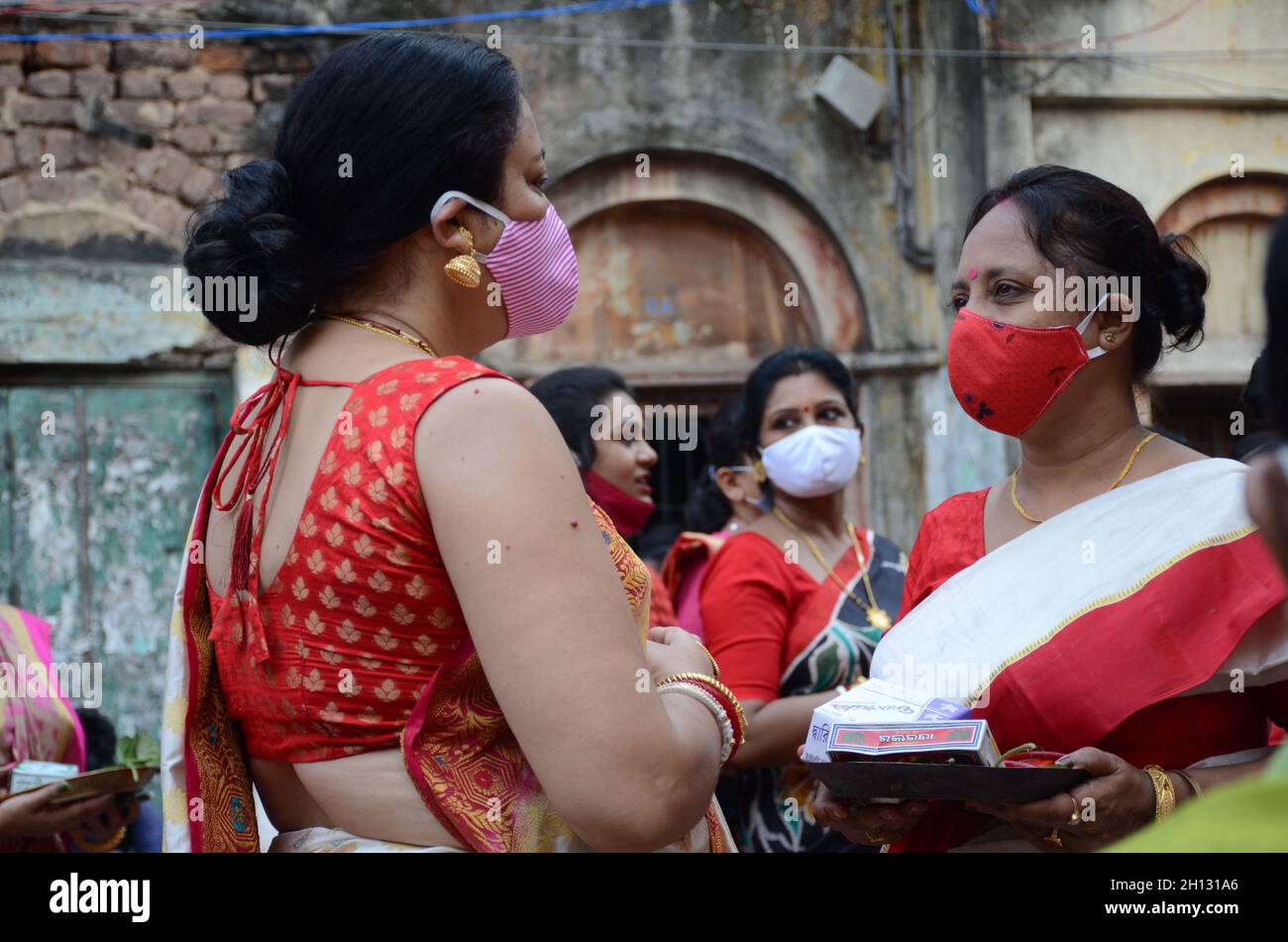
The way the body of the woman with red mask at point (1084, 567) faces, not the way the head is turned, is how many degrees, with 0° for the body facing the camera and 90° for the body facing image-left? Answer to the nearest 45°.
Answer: approximately 45°

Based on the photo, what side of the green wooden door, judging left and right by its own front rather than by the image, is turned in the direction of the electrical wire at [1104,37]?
left

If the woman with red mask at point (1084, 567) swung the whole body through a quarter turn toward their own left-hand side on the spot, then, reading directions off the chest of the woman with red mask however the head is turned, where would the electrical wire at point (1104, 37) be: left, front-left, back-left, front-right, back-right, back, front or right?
back-left

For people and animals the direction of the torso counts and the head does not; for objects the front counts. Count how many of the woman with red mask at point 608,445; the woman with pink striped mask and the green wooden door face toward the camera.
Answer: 1

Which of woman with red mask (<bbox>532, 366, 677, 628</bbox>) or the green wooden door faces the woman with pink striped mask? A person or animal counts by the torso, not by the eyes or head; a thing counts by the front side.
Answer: the green wooden door

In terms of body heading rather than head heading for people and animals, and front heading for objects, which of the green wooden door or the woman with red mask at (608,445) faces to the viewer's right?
the woman with red mask

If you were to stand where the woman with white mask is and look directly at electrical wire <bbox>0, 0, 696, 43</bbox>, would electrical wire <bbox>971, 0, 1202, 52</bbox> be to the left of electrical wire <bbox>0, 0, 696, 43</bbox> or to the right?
right

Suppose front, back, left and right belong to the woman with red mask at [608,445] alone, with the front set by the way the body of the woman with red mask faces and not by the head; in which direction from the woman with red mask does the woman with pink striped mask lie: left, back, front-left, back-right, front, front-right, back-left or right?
right

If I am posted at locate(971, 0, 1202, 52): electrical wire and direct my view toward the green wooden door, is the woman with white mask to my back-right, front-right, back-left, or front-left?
front-left

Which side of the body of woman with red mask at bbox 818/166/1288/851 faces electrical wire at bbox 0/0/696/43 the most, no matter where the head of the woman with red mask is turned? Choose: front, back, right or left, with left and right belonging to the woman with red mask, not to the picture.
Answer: right

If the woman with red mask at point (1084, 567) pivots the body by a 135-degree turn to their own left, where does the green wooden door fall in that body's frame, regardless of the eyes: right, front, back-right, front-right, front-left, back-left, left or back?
back-left

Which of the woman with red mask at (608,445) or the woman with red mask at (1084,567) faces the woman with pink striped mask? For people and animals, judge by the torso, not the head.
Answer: the woman with red mask at (1084,567)

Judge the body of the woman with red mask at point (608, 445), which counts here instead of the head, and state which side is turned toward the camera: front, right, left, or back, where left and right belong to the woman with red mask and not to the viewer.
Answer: right

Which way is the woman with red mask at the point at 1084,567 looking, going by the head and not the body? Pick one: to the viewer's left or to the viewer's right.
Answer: to the viewer's left

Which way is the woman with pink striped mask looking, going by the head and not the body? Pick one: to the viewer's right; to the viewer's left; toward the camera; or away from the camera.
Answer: to the viewer's right

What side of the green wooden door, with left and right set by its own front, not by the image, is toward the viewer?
front

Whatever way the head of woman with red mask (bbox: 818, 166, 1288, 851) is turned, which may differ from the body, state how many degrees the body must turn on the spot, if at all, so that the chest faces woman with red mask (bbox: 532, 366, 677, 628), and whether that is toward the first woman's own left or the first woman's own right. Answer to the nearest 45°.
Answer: approximately 90° to the first woman's own right
